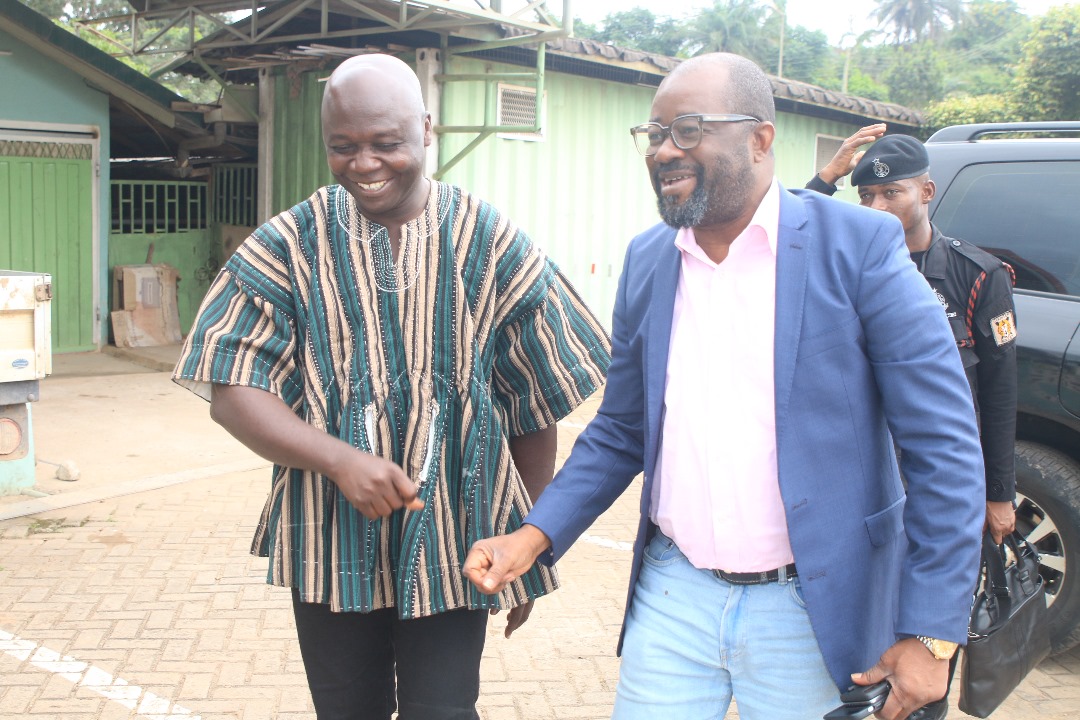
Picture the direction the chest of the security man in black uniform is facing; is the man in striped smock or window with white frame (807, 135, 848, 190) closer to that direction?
the man in striped smock

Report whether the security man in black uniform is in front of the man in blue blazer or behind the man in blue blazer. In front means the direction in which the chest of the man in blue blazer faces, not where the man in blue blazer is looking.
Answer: behind

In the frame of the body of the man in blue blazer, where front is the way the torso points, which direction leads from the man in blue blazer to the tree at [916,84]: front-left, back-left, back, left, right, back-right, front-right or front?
back-right

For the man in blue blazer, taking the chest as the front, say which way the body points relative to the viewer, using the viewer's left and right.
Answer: facing the viewer and to the left of the viewer

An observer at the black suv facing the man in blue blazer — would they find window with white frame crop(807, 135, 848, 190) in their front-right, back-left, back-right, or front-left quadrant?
back-right

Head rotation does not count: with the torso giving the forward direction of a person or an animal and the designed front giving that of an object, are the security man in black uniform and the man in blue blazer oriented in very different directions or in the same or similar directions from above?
same or similar directions

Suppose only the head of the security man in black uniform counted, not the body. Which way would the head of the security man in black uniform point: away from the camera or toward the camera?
toward the camera

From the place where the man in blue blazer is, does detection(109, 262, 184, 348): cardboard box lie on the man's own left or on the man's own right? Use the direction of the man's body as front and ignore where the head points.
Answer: on the man's own right

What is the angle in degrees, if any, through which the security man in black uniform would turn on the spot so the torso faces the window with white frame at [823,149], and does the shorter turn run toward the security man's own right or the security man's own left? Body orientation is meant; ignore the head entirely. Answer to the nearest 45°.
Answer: approximately 135° to the security man's own right

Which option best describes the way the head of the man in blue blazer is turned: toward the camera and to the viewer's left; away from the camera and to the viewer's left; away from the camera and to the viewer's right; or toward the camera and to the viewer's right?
toward the camera and to the viewer's left

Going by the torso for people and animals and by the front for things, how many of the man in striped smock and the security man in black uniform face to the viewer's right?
0

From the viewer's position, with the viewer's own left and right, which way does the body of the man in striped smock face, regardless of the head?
facing the viewer

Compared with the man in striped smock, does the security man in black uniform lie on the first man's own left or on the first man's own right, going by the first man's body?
on the first man's own left

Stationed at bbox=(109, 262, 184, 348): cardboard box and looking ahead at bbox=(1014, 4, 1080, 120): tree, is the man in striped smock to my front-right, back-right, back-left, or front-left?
back-right
